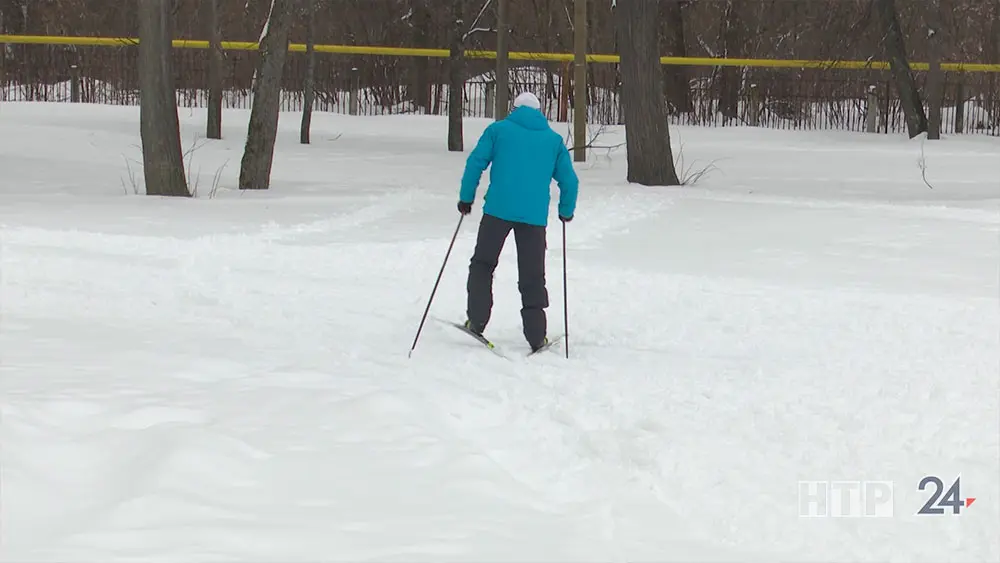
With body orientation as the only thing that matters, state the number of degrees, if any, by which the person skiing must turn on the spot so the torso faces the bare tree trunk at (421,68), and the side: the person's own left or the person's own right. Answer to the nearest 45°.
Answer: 0° — they already face it

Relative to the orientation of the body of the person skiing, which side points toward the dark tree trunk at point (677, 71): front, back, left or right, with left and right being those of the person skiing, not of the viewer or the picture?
front

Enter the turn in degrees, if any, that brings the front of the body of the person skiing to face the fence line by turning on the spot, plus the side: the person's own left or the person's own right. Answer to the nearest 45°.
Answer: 0° — they already face it

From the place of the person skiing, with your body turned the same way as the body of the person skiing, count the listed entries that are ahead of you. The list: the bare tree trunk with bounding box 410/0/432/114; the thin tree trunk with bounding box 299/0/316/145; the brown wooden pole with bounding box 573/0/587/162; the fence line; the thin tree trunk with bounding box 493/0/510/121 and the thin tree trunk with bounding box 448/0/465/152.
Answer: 6

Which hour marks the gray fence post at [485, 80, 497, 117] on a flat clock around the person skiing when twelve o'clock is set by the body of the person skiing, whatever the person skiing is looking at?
The gray fence post is roughly at 12 o'clock from the person skiing.

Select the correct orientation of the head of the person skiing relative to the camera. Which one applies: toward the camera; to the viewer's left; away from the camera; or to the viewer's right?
away from the camera

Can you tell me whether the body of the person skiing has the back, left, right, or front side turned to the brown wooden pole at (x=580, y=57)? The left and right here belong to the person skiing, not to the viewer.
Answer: front

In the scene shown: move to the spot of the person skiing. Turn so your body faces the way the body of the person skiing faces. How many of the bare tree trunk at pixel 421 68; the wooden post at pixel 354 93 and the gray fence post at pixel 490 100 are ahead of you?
3

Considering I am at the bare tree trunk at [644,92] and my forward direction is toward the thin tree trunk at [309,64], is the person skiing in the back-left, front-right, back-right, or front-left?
back-left

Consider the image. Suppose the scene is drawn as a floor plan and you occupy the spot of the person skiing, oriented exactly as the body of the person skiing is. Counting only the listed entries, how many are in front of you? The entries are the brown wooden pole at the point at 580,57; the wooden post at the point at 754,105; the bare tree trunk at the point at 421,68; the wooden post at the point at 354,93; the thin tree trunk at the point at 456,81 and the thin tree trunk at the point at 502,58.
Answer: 6

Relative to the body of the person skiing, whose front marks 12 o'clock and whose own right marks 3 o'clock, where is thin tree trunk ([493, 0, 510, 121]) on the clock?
The thin tree trunk is roughly at 12 o'clock from the person skiing.

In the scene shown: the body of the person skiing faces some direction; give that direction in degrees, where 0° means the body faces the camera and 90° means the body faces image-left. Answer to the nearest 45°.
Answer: approximately 180°

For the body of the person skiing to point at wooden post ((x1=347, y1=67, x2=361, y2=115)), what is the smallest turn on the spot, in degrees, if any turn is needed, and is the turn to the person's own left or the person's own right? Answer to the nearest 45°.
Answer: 0° — they already face it
